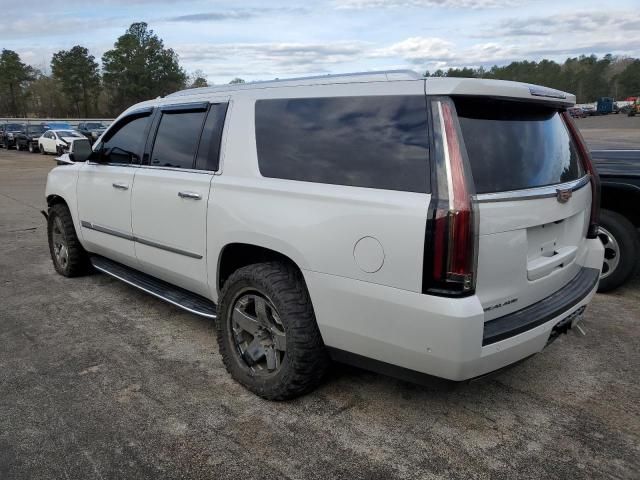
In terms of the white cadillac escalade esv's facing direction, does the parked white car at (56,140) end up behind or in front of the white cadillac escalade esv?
in front

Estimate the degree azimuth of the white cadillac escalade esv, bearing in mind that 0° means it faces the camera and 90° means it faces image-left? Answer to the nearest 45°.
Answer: approximately 135°

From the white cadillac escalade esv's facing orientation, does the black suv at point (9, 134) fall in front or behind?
in front

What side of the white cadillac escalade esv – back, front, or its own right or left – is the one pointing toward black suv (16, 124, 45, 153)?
front

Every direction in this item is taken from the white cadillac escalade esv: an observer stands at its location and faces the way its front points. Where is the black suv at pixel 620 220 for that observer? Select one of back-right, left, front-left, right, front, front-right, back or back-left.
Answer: right
